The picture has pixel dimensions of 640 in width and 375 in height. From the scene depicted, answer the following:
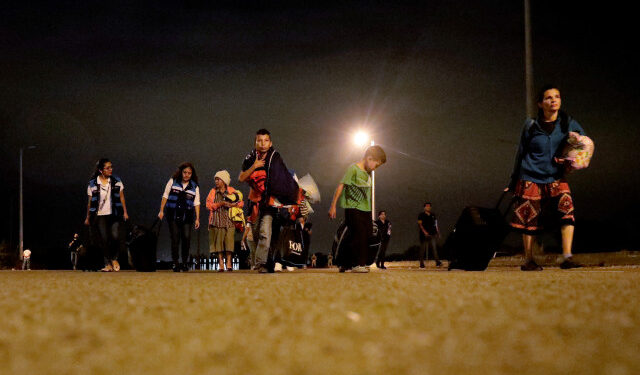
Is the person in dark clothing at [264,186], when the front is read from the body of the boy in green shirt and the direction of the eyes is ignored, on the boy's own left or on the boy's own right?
on the boy's own right

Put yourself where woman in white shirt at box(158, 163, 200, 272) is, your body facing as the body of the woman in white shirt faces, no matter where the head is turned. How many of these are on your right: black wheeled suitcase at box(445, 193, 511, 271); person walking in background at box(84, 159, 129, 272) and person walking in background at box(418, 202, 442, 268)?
1

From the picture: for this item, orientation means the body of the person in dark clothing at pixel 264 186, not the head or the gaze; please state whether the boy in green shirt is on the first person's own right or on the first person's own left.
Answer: on the first person's own left

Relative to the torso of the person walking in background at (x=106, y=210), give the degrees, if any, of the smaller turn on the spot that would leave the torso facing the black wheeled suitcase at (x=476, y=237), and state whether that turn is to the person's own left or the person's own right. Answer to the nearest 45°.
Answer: approximately 45° to the person's own left

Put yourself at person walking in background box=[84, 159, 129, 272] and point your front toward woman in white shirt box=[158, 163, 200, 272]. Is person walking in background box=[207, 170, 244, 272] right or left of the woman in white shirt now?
left

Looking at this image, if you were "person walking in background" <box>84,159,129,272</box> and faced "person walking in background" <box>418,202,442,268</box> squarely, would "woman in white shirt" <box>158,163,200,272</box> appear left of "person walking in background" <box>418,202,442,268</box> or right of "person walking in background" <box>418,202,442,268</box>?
right

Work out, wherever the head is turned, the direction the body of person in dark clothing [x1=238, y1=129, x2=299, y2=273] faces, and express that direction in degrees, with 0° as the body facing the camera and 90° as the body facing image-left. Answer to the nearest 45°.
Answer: approximately 0°

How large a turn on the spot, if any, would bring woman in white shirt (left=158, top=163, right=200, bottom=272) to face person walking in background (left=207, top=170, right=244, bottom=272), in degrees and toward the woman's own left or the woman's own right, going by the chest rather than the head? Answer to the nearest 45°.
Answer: approximately 135° to the woman's own left

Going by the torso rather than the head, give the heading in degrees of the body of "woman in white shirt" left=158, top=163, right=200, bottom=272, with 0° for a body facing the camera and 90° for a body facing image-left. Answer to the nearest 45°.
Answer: approximately 0°

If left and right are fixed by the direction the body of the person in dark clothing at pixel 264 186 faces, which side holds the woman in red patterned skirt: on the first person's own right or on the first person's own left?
on the first person's own left

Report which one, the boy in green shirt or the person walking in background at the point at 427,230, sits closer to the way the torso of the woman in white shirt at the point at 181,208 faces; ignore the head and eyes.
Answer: the boy in green shirt
